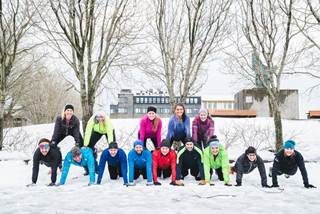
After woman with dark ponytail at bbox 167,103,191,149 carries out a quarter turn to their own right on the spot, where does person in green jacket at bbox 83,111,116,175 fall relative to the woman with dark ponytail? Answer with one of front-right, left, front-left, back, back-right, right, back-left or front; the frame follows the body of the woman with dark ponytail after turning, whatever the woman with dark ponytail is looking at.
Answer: front

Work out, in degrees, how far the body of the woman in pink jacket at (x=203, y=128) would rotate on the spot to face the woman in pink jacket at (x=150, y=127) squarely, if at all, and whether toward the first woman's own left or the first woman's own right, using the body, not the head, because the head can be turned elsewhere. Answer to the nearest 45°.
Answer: approximately 90° to the first woman's own right

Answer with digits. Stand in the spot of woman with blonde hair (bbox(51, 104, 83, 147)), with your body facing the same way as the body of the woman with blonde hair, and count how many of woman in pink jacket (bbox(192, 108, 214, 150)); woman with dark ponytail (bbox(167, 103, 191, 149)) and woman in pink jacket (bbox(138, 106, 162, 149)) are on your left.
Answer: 3

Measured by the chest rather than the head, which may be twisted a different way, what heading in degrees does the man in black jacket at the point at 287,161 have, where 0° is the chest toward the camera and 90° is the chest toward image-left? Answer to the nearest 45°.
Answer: approximately 0°

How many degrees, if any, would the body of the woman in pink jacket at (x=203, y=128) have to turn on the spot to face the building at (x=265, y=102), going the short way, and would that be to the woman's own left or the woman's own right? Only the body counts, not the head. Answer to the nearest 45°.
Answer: approximately 180°

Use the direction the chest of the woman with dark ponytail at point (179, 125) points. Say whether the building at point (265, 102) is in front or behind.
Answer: behind

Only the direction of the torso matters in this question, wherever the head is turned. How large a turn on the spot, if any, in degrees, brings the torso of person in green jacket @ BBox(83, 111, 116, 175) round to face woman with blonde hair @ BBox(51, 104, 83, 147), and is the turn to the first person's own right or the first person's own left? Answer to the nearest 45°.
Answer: approximately 90° to the first person's own right

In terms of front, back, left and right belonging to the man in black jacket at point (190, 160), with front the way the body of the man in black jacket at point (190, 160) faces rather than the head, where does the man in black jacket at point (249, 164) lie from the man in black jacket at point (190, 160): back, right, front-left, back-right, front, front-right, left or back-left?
left
